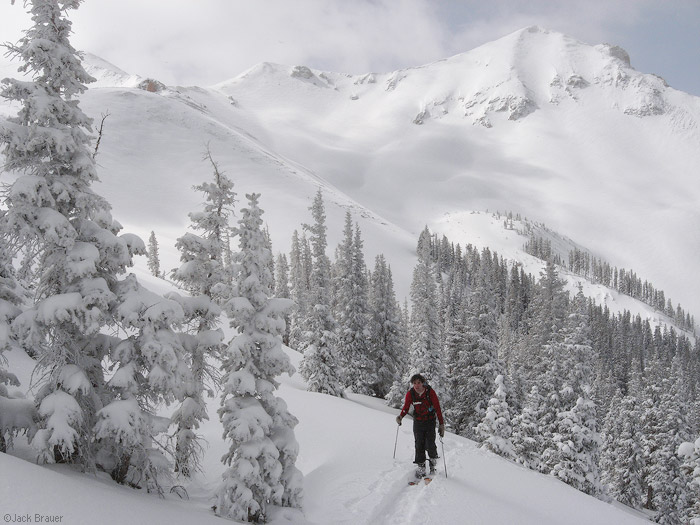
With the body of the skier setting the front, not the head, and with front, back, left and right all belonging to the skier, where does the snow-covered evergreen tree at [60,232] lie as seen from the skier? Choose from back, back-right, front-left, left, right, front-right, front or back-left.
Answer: front-right

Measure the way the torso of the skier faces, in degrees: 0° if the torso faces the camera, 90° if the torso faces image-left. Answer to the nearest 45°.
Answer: approximately 0°

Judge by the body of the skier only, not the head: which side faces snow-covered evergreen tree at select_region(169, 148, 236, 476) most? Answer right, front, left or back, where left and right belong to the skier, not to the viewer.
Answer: right

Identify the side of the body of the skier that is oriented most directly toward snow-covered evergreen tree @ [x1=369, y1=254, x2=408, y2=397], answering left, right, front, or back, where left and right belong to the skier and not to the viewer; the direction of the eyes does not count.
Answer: back

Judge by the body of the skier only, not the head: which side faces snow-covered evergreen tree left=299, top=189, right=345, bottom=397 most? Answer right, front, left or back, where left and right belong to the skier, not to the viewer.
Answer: back

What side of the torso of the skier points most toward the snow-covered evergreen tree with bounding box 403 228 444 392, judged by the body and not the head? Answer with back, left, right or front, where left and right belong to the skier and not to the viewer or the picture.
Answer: back

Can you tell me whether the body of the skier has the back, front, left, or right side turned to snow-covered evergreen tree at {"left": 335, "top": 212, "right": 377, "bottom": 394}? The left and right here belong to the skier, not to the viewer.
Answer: back

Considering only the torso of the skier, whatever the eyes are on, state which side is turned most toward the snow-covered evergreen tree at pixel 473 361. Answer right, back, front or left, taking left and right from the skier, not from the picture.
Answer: back
